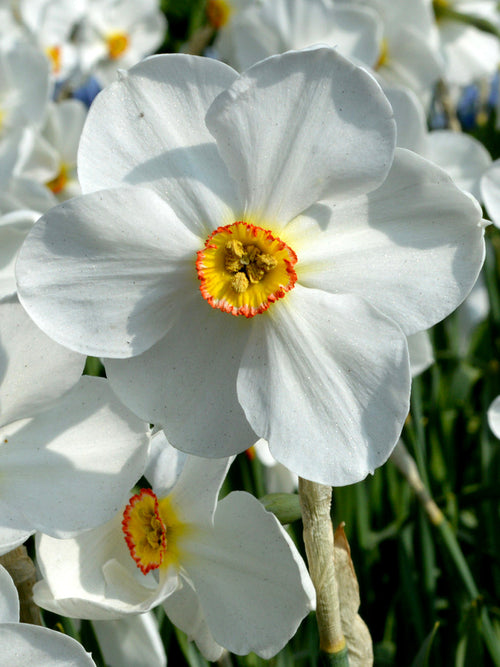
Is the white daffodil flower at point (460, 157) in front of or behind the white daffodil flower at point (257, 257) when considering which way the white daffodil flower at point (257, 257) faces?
behind

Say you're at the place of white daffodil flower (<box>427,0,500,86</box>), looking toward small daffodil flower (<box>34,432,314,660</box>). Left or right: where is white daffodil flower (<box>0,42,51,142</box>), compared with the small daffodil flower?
right

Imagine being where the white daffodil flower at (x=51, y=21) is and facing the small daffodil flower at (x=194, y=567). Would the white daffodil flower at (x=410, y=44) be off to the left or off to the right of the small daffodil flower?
left

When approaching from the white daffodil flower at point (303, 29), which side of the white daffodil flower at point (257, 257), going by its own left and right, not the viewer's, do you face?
back

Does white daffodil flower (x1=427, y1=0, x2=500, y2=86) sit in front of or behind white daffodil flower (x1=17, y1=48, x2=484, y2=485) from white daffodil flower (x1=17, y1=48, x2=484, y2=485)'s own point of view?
behind

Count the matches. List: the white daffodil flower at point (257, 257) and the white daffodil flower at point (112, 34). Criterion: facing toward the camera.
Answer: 2

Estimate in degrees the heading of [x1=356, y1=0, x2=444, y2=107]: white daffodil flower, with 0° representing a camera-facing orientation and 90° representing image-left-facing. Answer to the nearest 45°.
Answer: approximately 45°

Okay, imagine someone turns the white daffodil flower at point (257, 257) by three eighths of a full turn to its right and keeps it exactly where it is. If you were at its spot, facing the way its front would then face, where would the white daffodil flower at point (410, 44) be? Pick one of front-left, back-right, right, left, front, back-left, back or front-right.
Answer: front-right

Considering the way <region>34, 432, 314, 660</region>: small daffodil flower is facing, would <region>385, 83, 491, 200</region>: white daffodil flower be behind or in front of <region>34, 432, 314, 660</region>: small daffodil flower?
behind

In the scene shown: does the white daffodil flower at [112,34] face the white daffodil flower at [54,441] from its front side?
yes

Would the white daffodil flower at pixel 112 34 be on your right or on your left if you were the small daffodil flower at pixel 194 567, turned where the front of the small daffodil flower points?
on your right
